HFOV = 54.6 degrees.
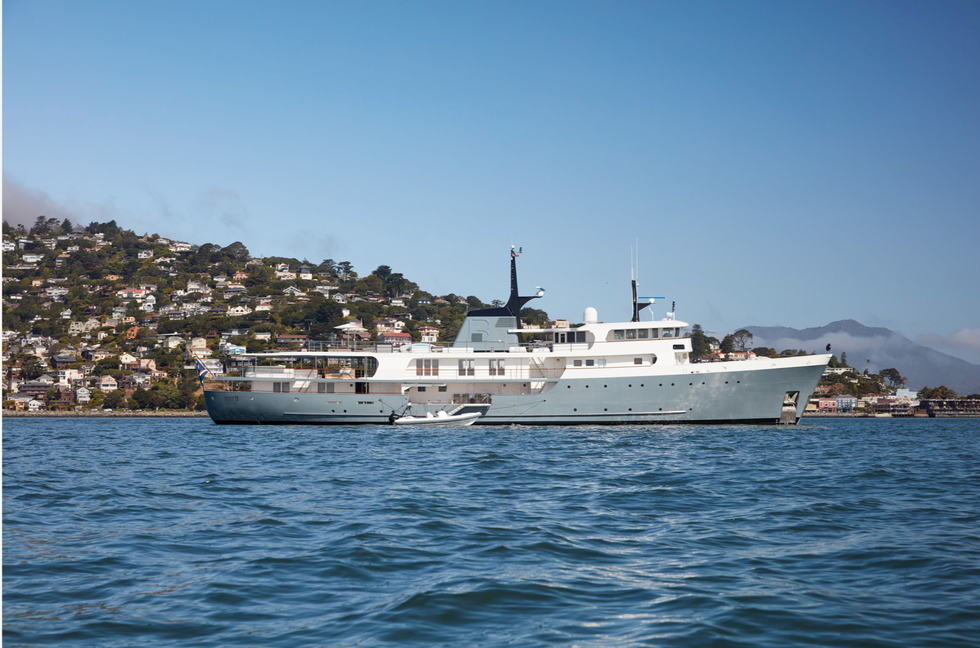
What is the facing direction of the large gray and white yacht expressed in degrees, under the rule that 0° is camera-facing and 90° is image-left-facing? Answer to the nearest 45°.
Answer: approximately 270°
